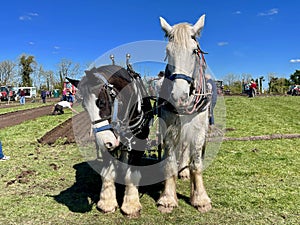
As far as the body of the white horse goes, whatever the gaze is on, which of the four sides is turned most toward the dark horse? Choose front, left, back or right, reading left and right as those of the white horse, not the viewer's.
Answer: right

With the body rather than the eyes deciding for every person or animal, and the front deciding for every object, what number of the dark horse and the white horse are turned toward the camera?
2

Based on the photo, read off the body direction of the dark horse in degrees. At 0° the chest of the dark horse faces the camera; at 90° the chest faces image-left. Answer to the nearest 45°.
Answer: approximately 0°

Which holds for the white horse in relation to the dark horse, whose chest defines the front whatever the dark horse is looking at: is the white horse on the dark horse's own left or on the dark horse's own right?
on the dark horse's own left

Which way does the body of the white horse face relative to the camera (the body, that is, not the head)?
toward the camera
